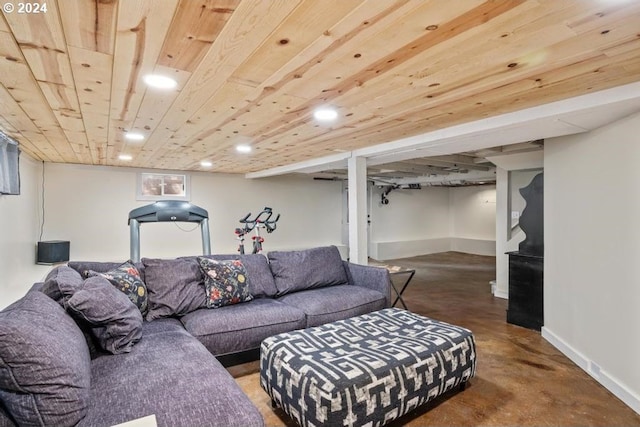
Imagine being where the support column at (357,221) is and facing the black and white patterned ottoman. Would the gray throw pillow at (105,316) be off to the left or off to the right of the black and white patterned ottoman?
right

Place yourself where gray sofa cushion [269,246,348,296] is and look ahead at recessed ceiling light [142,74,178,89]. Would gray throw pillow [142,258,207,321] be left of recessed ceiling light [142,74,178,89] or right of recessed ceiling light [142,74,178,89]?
right

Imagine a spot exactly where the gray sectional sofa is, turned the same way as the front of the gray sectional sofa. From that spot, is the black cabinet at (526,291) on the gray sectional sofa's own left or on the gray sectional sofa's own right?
on the gray sectional sofa's own left

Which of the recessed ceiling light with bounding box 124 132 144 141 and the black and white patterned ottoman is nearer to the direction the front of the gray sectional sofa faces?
the black and white patterned ottoman

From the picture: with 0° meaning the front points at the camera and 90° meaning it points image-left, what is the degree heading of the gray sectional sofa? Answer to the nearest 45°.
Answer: approximately 315°

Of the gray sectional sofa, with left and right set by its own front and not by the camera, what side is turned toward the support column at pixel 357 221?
left

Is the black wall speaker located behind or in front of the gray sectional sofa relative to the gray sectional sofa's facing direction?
behind
